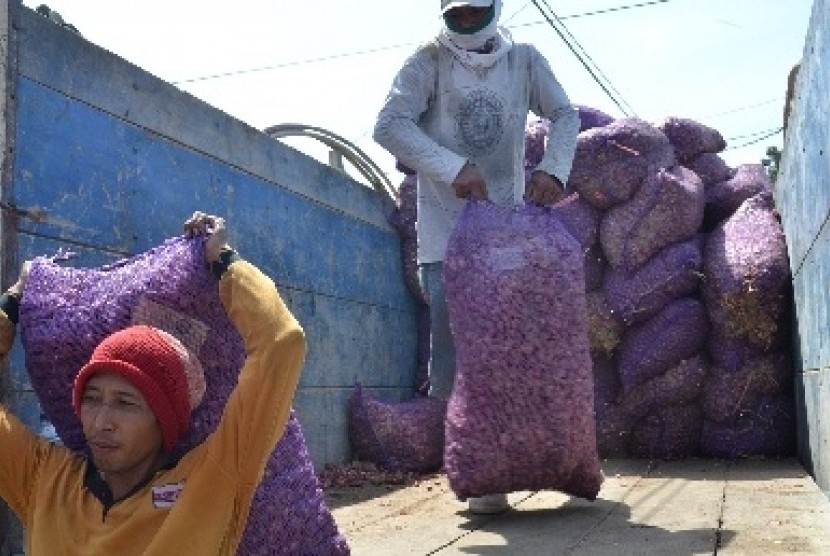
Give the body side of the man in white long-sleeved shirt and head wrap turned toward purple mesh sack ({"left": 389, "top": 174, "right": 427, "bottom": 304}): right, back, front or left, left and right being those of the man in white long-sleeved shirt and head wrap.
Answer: back

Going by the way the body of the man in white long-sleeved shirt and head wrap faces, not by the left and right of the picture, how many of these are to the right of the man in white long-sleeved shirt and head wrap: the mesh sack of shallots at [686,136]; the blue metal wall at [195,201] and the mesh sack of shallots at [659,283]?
1

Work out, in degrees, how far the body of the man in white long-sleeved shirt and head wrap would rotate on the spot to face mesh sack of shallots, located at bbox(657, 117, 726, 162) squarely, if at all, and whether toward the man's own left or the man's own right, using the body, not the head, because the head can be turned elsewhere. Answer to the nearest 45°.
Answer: approximately 135° to the man's own left

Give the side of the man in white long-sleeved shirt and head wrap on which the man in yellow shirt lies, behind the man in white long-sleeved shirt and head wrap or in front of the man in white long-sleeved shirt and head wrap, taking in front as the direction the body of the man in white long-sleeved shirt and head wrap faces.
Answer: in front

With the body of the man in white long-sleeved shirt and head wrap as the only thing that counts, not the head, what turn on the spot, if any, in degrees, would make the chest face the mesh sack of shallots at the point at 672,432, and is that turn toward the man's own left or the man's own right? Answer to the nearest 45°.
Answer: approximately 135° to the man's own left

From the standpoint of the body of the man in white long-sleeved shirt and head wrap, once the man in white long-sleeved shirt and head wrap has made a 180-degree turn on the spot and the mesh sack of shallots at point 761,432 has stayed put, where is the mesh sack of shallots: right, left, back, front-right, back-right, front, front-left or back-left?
front-right

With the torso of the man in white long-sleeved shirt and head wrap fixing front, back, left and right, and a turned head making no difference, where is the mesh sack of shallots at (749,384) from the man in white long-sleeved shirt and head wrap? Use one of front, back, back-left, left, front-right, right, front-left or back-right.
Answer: back-left

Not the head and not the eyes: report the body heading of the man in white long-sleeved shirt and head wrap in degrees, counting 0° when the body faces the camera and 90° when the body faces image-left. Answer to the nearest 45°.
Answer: approximately 0°

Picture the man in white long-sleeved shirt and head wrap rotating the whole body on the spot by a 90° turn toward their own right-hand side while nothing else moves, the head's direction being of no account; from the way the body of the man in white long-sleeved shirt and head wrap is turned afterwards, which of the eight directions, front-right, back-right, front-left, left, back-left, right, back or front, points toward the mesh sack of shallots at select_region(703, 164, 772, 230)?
back-right

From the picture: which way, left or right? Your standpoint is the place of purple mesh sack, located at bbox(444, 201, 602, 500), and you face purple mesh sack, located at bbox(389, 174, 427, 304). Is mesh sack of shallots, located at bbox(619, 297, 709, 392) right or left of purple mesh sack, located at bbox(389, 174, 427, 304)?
right

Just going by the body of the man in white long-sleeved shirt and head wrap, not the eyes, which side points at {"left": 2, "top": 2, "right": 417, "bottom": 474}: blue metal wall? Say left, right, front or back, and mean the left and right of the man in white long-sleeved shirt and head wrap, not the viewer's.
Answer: right

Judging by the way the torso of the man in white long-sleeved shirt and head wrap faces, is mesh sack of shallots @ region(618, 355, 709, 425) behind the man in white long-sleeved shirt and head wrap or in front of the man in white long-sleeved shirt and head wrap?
behind
